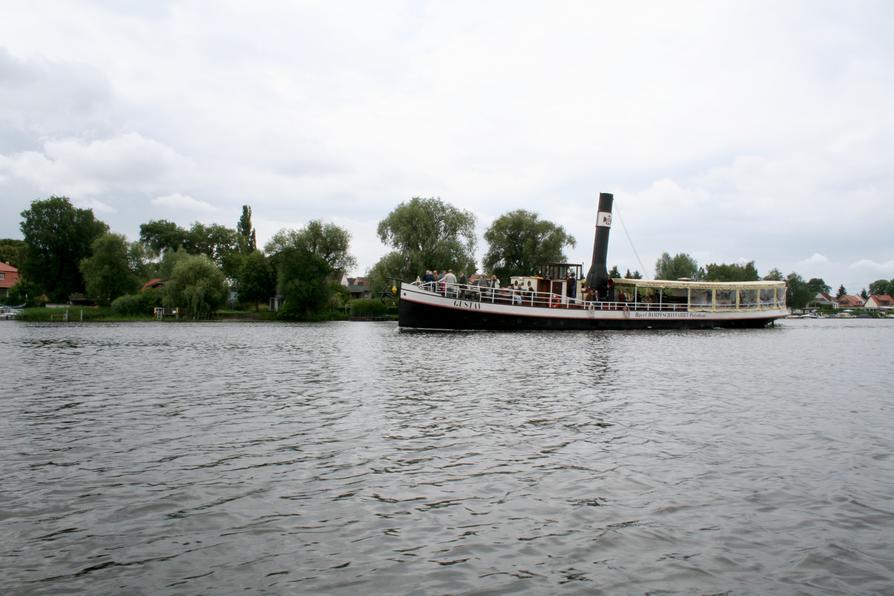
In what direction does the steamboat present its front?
to the viewer's left
